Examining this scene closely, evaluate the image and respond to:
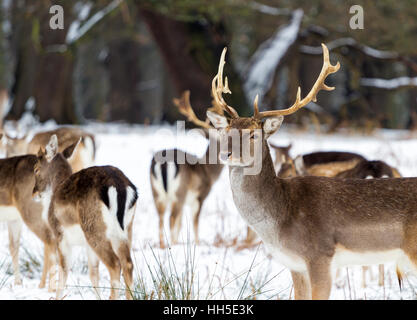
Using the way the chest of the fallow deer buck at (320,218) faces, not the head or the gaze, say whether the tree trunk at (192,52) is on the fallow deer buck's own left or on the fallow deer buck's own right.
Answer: on the fallow deer buck's own right

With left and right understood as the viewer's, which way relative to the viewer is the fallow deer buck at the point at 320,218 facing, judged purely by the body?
facing to the left of the viewer

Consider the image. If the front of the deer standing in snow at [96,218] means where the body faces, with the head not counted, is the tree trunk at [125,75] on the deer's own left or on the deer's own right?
on the deer's own right

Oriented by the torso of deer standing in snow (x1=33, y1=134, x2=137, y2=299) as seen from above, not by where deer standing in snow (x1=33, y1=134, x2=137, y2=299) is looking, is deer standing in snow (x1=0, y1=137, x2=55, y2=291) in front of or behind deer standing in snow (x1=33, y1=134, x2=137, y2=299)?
in front

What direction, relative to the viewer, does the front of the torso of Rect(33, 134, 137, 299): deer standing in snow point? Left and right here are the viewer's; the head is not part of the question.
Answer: facing away from the viewer and to the left of the viewer
